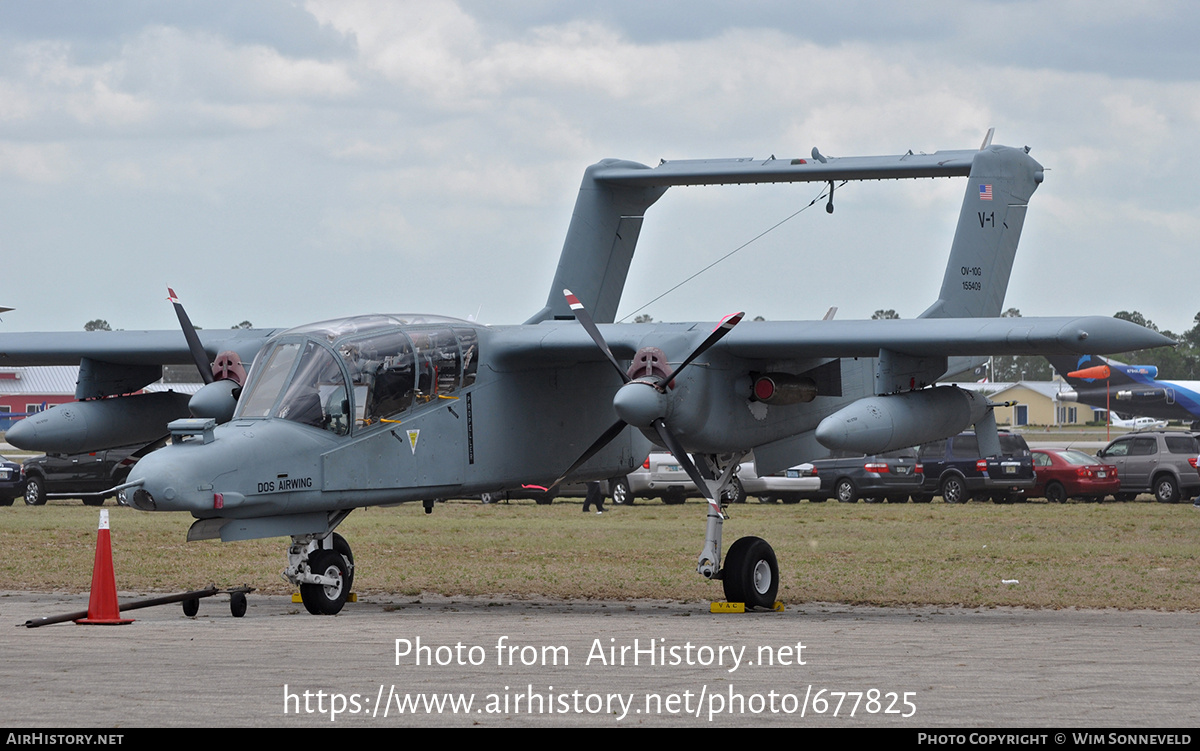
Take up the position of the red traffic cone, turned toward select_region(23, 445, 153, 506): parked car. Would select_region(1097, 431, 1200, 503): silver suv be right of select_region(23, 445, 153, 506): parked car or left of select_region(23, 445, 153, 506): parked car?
right

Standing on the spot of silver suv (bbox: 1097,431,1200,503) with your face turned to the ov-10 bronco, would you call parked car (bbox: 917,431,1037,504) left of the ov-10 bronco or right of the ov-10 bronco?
right

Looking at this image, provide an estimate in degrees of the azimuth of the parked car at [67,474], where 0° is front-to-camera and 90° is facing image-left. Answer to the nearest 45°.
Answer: approximately 135°

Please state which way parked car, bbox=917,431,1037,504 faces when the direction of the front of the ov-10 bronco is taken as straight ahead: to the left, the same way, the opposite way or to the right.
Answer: to the right

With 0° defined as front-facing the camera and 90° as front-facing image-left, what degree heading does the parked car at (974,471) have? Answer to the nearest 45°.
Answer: approximately 135°

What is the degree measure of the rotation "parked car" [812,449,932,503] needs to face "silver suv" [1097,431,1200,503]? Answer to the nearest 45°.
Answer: approximately 135° to its right

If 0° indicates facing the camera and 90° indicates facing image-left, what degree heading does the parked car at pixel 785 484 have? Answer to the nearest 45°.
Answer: approximately 135°

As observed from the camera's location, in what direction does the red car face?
facing away from the viewer and to the left of the viewer

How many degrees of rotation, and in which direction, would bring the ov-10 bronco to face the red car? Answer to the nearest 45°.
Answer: approximately 180°

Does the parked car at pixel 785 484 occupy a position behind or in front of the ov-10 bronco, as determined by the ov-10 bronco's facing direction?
behind

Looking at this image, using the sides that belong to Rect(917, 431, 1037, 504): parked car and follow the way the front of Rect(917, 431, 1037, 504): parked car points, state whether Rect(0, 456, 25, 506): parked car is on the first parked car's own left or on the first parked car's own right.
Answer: on the first parked car's own left

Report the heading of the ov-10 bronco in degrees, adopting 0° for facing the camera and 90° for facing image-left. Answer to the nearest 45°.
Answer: approximately 45°

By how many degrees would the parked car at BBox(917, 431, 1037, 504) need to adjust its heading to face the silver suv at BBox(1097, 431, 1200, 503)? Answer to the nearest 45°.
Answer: approximately 135° to its right

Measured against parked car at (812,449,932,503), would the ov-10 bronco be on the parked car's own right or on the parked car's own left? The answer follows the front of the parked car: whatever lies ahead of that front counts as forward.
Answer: on the parked car's own left
